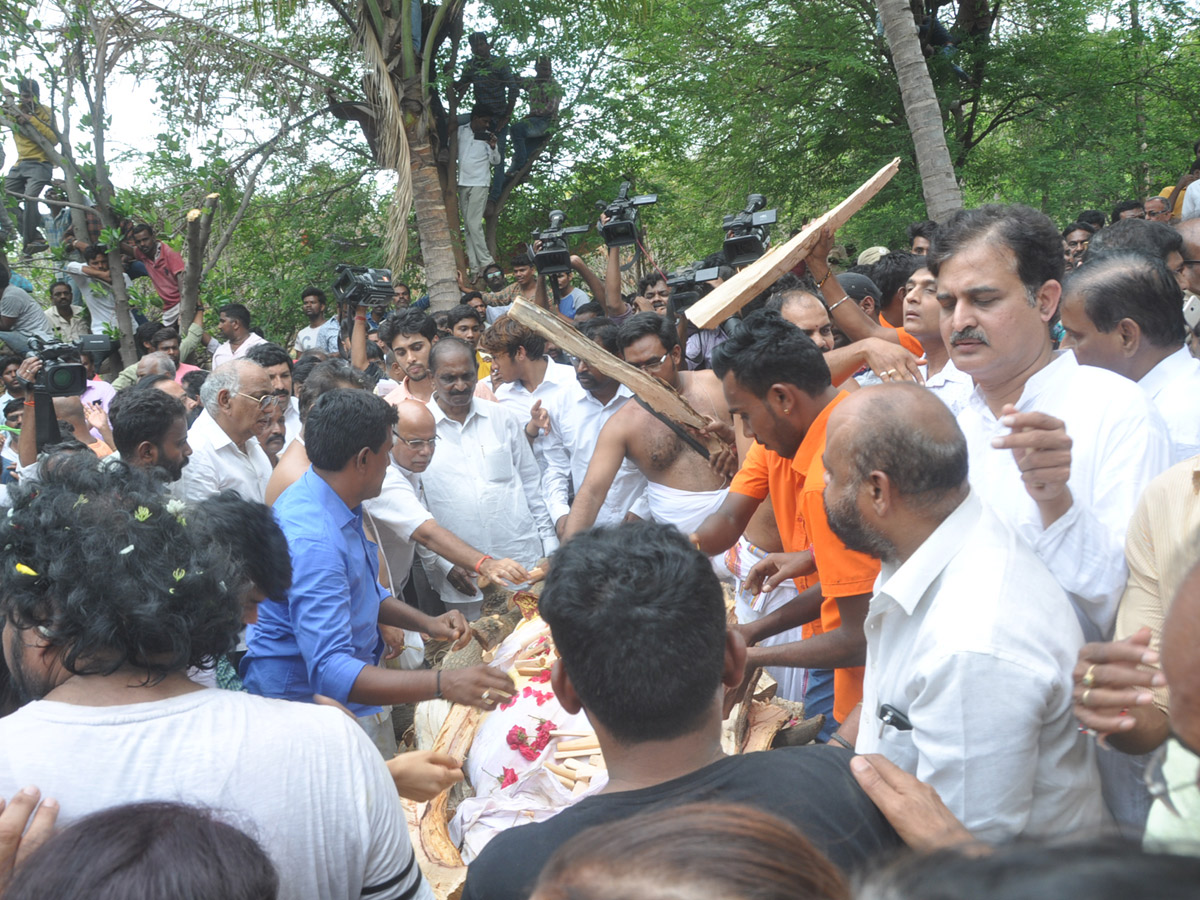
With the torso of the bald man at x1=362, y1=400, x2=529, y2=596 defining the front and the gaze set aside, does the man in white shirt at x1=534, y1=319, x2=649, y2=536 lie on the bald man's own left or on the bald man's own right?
on the bald man's own left

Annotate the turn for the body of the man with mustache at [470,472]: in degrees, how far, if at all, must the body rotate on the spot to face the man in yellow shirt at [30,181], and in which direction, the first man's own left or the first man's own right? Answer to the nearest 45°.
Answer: approximately 135° to the first man's own right

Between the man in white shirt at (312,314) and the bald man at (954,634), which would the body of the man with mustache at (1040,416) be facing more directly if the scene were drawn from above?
the bald man

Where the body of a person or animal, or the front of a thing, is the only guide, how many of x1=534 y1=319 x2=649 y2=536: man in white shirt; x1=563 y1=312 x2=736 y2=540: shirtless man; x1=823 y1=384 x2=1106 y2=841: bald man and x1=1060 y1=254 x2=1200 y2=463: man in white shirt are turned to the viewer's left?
2

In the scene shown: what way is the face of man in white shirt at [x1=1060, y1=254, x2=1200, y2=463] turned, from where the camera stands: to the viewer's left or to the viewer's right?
to the viewer's left

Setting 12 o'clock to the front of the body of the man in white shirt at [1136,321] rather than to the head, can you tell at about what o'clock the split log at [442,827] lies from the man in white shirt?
The split log is roughly at 11 o'clock from the man in white shirt.

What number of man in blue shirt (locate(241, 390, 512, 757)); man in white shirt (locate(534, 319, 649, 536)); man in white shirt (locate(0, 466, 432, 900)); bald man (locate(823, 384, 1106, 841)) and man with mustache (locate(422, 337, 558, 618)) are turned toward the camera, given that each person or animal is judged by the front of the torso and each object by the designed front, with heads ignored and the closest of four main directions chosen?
2

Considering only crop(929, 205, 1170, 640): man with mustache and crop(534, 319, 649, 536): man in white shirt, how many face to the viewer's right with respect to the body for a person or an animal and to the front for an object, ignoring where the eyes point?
0

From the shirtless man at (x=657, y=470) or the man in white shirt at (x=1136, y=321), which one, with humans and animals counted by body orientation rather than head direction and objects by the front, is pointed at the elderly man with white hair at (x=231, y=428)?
the man in white shirt

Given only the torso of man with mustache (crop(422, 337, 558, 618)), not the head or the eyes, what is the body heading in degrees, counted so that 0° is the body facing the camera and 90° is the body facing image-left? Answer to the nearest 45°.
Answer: approximately 0°

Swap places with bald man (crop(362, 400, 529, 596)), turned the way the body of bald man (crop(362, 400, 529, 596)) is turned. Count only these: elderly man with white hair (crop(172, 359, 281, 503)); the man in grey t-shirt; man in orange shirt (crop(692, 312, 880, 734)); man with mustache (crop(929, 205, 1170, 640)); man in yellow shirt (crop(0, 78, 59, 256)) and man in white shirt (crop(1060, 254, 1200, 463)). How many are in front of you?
3

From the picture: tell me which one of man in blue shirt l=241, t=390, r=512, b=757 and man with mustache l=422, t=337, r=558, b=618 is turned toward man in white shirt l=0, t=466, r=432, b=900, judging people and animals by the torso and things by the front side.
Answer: the man with mustache

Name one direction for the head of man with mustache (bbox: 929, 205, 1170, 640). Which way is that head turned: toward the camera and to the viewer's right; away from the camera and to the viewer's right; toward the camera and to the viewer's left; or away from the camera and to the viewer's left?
toward the camera and to the viewer's left

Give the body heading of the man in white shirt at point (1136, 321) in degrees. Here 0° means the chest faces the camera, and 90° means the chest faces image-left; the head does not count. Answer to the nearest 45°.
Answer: approximately 90°

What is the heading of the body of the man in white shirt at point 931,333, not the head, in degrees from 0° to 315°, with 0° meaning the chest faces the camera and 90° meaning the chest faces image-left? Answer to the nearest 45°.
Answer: approximately 45°

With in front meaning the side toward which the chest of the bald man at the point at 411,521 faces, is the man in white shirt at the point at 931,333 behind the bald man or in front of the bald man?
in front

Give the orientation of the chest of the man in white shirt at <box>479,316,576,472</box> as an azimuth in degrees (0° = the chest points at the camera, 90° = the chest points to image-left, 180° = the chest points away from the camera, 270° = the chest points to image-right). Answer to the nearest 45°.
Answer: approximately 45°
